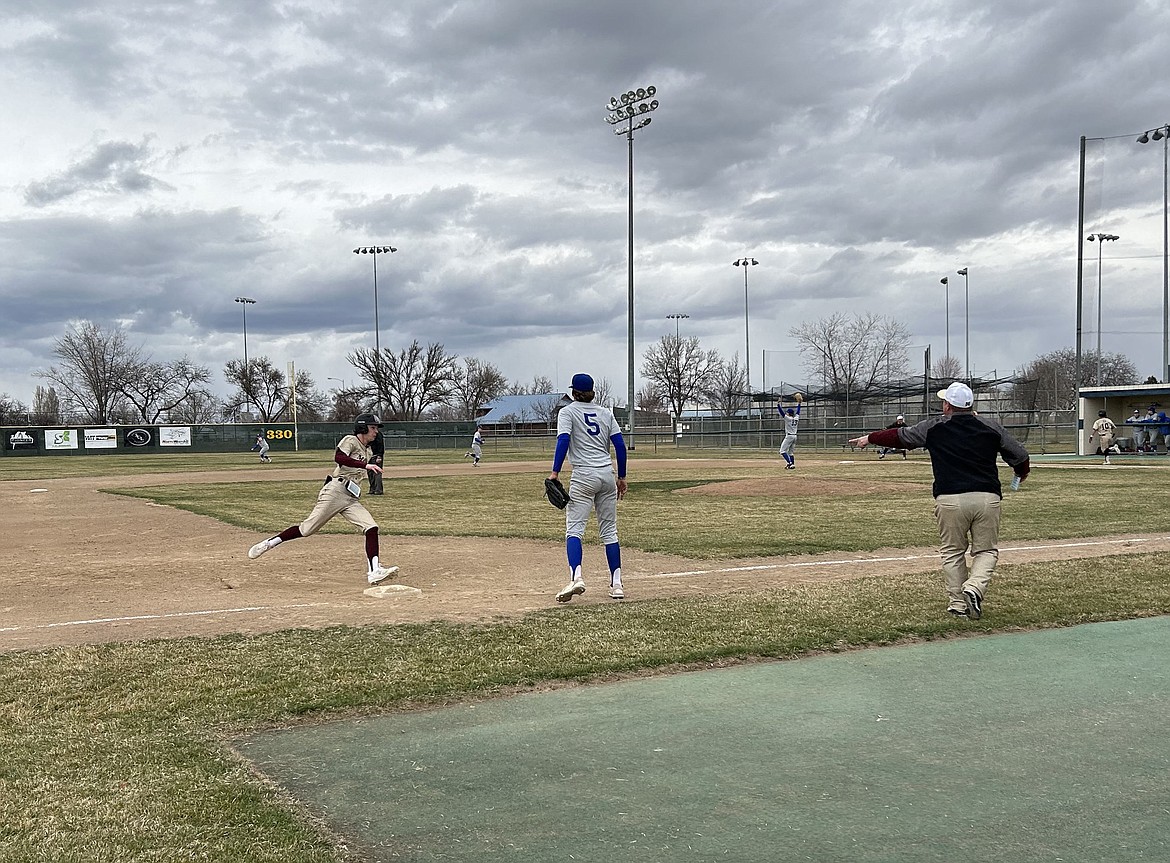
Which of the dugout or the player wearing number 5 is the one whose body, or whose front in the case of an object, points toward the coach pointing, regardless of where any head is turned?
the dugout

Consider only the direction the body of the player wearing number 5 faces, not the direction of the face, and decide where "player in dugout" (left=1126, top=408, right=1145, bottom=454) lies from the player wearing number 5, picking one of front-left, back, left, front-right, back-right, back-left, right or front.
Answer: front-right

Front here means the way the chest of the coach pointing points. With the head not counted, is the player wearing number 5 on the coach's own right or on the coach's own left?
on the coach's own left

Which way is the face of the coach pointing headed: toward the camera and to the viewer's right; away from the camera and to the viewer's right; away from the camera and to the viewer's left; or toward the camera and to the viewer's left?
away from the camera and to the viewer's left

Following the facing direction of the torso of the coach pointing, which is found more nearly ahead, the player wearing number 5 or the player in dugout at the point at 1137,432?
the player in dugout

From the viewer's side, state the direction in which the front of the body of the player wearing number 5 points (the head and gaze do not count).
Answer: away from the camera

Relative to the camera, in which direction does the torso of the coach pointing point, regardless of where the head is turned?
away from the camera
